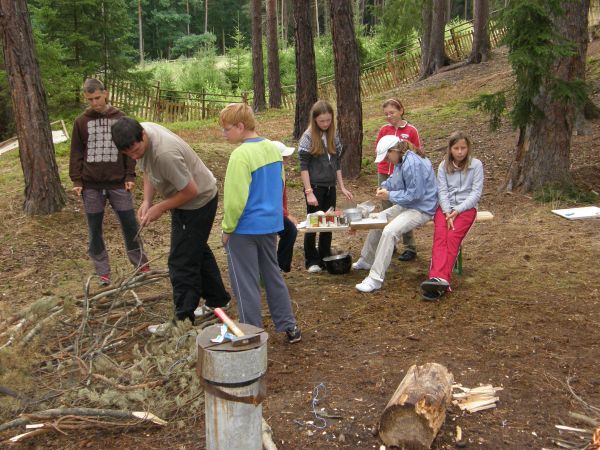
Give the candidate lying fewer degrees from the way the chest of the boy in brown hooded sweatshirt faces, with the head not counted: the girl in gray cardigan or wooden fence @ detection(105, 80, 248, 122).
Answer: the girl in gray cardigan

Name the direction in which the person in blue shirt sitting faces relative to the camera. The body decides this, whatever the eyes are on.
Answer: to the viewer's left

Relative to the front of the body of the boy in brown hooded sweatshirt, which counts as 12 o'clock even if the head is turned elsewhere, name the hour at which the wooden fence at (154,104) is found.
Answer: The wooden fence is roughly at 6 o'clock from the boy in brown hooded sweatshirt.

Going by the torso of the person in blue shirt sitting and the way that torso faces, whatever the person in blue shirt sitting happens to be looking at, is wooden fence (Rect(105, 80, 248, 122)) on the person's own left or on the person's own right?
on the person's own right

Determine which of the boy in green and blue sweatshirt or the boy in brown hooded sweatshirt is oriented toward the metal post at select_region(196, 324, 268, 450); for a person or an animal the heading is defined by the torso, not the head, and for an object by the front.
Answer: the boy in brown hooded sweatshirt

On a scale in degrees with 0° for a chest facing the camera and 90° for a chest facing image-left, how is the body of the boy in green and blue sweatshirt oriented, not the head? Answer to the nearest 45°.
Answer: approximately 135°

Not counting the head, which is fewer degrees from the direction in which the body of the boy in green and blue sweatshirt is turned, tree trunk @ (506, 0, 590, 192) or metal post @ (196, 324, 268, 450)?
the tree trunk

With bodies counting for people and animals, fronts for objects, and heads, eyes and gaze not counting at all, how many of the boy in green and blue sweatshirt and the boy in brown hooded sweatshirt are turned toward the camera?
1

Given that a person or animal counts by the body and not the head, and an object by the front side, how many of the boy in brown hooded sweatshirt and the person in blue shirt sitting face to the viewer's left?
1

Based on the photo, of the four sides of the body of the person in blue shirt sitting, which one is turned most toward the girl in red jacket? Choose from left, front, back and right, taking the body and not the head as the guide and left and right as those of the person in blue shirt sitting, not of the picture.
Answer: right
